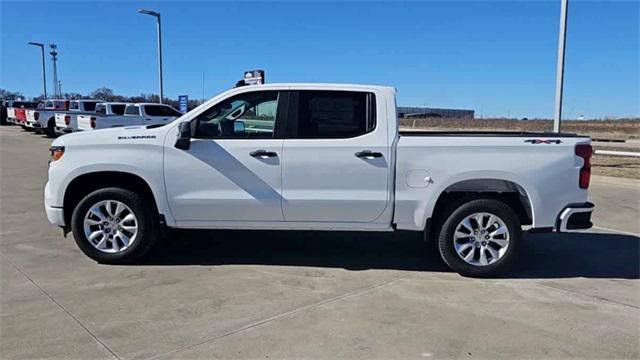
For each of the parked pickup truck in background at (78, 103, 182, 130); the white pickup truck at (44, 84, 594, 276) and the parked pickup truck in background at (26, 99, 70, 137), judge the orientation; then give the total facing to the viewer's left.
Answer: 1

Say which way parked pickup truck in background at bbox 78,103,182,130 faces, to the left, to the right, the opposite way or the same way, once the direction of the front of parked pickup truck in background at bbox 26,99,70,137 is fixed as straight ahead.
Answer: the same way

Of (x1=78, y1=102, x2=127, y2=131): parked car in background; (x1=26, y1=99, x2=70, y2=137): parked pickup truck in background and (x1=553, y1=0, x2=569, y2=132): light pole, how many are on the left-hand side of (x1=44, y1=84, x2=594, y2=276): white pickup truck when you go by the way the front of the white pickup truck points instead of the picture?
0

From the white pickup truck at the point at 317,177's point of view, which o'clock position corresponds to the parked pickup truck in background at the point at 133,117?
The parked pickup truck in background is roughly at 2 o'clock from the white pickup truck.

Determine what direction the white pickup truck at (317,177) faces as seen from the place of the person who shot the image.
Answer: facing to the left of the viewer

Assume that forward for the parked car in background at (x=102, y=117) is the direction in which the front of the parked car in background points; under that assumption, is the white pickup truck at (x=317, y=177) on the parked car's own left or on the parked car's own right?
on the parked car's own right

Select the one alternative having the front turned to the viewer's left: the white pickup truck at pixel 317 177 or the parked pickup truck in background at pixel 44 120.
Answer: the white pickup truck

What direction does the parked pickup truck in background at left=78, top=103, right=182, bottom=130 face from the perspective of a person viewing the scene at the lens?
facing away from the viewer and to the right of the viewer

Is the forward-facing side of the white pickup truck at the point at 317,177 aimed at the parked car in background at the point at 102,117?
no

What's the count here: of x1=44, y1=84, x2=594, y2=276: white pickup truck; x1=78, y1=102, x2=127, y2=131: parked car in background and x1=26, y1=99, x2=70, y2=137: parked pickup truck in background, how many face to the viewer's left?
1

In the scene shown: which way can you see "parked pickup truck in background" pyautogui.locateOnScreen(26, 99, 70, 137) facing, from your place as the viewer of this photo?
facing away from the viewer and to the right of the viewer

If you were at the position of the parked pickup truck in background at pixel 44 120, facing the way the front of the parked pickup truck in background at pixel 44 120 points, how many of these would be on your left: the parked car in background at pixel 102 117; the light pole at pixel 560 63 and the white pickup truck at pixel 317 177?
0

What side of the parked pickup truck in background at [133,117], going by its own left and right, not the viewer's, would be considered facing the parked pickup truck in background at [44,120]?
left

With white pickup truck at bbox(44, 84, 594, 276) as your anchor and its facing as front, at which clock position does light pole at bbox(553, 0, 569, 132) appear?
The light pole is roughly at 4 o'clock from the white pickup truck.

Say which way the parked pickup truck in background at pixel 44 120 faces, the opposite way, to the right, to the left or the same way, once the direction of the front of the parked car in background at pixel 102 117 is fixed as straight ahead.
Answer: the same way
